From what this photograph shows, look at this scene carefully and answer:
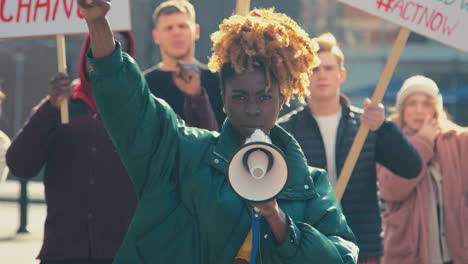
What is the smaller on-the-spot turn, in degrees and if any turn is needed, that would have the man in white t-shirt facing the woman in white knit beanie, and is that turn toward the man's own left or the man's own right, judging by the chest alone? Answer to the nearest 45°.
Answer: approximately 135° to the man's own left

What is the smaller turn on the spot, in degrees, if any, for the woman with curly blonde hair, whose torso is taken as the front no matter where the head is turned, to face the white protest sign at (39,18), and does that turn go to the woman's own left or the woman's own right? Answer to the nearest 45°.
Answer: approximately 135° to the woman's own right

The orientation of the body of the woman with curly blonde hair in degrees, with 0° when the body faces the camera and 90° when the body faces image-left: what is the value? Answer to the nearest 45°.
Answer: approximately 0°

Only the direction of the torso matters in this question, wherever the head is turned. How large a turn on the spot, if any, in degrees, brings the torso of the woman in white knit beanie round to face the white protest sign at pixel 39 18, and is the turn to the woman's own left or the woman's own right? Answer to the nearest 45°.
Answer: approximately 45° to the woman's own right

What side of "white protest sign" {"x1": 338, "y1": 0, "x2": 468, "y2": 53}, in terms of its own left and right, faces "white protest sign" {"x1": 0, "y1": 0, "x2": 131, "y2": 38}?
right

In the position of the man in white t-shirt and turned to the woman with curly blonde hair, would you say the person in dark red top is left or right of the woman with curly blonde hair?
right
